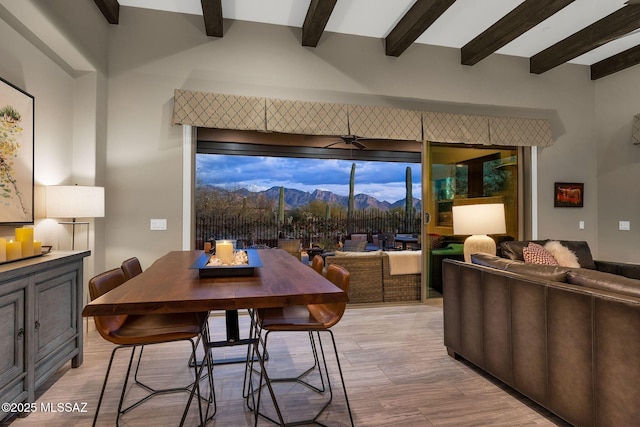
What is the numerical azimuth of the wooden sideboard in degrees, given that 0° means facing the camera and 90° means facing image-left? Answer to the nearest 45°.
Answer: approximately 315°

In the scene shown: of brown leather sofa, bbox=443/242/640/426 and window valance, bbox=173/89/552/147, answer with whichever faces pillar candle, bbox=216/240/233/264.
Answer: the window valance

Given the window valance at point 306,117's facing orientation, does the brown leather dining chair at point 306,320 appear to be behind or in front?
in front

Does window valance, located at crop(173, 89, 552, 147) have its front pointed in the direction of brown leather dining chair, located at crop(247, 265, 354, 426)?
yes

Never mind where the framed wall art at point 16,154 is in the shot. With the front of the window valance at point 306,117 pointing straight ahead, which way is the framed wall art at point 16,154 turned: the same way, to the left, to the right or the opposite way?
to the left

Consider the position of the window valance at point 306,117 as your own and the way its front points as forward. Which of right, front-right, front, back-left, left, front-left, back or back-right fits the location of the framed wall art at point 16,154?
front-right

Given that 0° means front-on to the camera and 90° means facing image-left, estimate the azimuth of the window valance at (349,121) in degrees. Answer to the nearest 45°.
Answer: approximately 0°

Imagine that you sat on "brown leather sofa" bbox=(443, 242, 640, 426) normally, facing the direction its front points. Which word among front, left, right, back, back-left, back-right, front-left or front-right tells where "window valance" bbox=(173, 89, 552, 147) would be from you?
left

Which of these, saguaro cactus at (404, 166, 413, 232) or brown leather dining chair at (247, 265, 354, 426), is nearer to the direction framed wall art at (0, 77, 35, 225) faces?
the brown leather dining chair

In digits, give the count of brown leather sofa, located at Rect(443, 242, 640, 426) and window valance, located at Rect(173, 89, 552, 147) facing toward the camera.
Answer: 1

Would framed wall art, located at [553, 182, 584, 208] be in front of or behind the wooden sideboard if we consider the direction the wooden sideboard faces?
in front

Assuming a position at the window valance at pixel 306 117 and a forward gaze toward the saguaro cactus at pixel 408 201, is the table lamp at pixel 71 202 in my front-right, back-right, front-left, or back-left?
back-left

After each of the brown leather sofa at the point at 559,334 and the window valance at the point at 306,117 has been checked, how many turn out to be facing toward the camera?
1

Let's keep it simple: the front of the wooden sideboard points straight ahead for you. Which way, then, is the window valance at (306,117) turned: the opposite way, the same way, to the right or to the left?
to the right

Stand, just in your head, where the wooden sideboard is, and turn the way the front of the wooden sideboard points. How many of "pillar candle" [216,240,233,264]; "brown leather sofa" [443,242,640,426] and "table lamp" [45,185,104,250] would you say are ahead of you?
2
